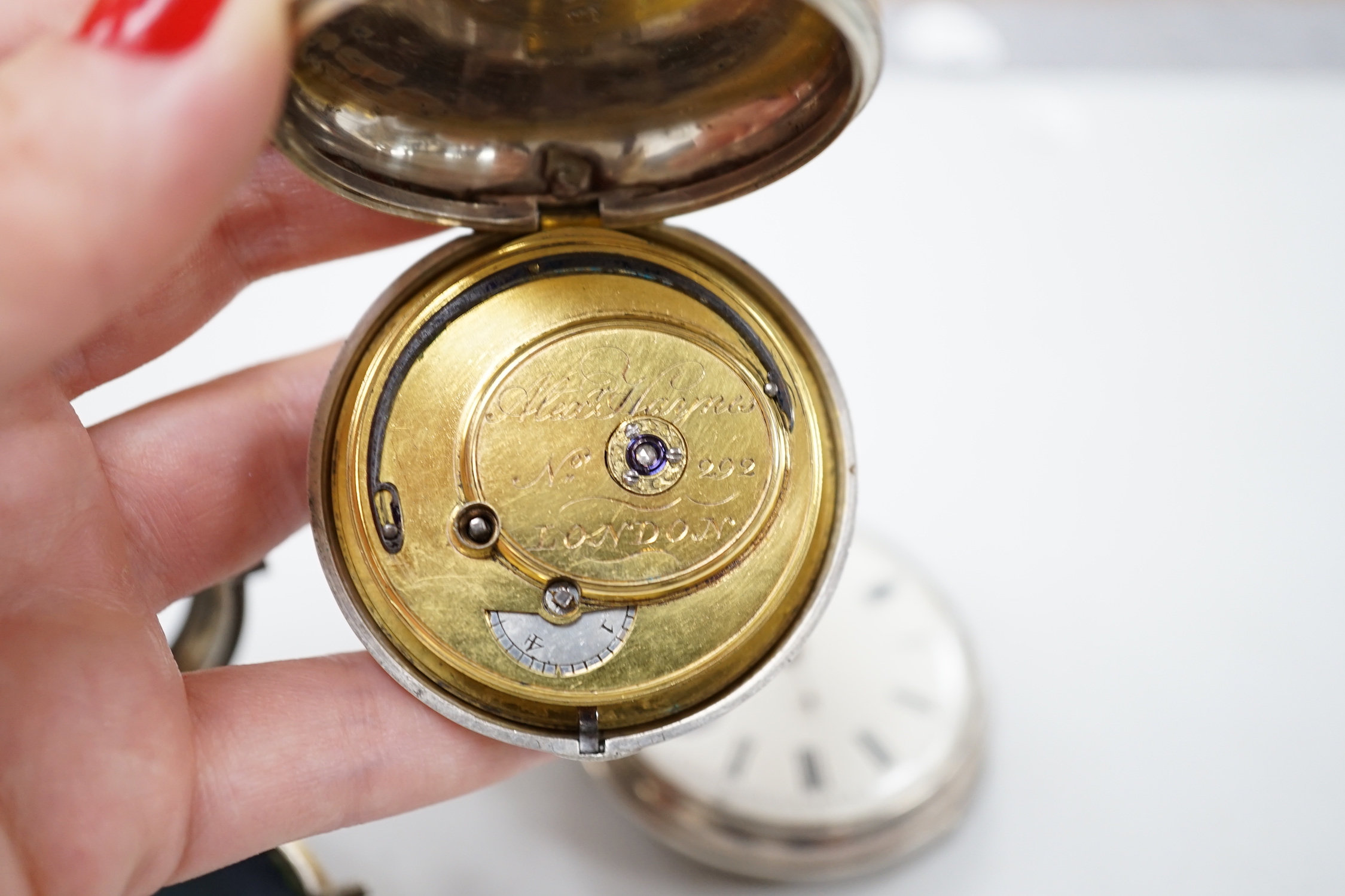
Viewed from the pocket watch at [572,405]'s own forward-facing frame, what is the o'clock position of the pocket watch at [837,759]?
the pocket watch at [837,759] is roughly at 2 o'clock from the pocket watch at [572,405].

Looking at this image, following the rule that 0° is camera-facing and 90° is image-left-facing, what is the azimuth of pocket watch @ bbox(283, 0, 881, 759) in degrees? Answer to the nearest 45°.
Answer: approximately 180°
